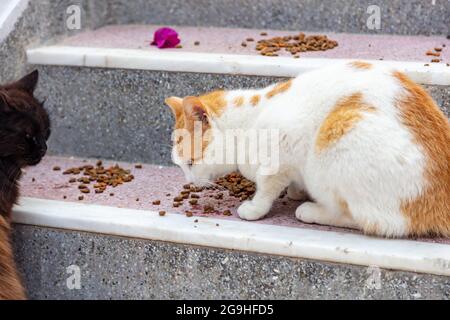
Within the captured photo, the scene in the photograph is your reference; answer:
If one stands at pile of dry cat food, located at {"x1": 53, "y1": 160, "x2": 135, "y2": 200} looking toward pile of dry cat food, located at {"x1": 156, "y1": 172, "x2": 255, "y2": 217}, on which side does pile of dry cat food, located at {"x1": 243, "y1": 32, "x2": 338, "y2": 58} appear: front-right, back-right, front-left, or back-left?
front-left

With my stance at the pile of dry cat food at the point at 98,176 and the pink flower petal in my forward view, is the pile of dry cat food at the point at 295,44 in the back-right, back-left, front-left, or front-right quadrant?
front-right

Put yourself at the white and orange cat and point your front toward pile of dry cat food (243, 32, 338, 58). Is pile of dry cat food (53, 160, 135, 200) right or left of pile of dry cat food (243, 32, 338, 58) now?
left

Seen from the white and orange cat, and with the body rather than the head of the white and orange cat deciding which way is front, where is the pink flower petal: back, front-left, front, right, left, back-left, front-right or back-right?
front-right

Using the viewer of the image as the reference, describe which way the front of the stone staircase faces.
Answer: facing the viewer

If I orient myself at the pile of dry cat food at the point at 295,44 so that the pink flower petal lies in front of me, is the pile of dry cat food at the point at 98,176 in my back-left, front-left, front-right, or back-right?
front-left

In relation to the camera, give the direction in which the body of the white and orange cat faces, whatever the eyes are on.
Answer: to the viewer's left
